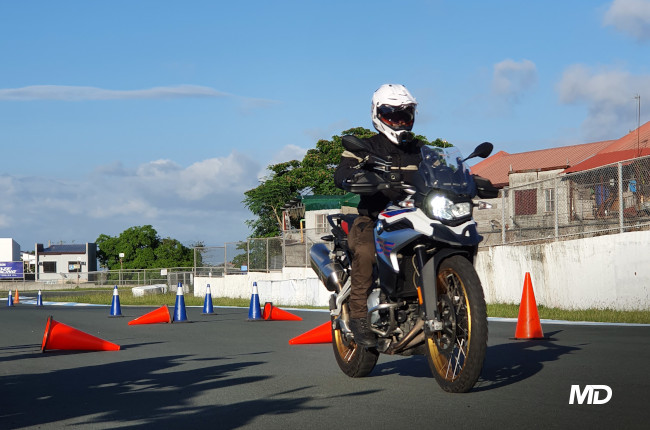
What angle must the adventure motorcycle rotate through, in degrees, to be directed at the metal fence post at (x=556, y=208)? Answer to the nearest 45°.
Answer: approximately 135° to its left

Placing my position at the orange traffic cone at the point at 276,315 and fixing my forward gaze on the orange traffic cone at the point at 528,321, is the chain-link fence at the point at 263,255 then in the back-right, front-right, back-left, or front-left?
back-left

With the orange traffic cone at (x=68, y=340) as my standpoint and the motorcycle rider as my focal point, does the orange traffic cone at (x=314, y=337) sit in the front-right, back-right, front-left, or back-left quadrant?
front-left

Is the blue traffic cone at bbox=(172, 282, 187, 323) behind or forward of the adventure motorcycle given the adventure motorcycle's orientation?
behind

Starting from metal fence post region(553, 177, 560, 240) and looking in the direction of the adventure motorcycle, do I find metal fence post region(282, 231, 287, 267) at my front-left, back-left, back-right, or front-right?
back-right

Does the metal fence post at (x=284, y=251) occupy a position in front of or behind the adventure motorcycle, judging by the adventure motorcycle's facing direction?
behind

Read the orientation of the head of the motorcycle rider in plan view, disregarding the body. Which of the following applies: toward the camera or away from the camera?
toward the camera

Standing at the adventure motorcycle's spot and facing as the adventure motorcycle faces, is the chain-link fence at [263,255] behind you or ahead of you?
behind

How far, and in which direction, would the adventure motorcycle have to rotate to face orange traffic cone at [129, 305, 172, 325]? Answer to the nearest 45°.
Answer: approximately 180°

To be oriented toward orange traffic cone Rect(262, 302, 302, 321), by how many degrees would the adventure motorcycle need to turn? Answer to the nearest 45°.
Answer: approximately 135° to its left

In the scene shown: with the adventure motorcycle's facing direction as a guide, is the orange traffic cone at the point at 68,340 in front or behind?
behind
